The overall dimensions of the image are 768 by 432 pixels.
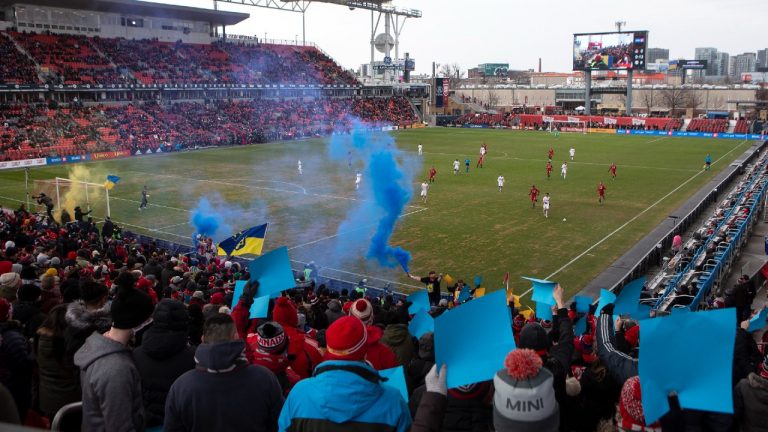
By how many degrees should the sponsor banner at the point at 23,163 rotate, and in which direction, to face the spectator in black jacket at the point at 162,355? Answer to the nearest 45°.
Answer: approximately 45° to its right

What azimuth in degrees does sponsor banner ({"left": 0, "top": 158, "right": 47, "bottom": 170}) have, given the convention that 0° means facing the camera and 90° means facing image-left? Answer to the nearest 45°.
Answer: approximately 315°

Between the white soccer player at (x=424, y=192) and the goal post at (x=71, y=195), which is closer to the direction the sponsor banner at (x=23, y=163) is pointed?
the white soccer player

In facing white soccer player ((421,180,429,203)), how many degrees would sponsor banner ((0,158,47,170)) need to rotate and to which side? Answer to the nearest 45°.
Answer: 0° — it already faces them

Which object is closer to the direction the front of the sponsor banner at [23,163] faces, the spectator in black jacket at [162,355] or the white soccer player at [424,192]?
the white soccer player

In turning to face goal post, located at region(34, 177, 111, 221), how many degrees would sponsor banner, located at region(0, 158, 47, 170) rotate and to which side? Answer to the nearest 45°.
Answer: approximately 45° to its right

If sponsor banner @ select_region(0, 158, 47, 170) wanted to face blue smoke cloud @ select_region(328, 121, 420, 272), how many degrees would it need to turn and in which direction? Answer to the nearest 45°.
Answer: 0° — it already faces it
